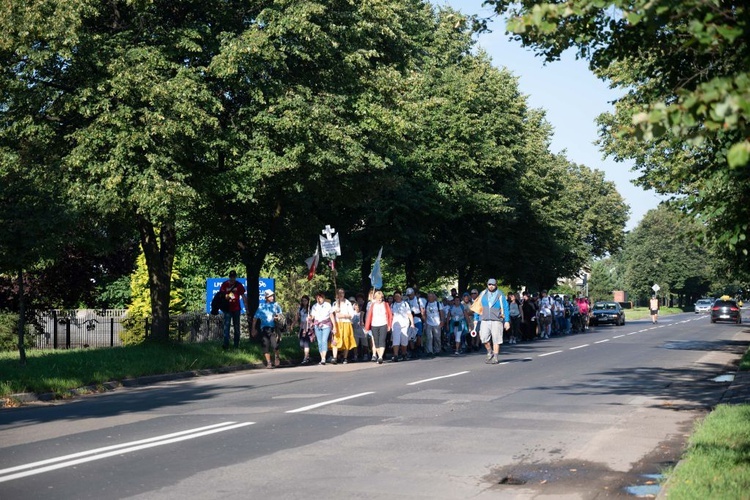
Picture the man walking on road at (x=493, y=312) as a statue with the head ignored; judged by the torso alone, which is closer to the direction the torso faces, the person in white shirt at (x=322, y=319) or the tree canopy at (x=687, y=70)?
the tree canopy

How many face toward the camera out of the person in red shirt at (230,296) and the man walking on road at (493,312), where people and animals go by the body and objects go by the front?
2

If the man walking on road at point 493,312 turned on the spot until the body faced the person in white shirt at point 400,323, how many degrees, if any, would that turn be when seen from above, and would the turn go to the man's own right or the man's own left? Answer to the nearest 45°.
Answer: approximately 135° to the man's own right

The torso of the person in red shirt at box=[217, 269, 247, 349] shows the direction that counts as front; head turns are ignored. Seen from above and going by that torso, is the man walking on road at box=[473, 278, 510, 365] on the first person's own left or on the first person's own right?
on the first person's own left

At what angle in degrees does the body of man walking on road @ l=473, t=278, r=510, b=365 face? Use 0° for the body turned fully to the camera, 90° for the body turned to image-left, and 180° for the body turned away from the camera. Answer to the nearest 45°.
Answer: approximately 0°
